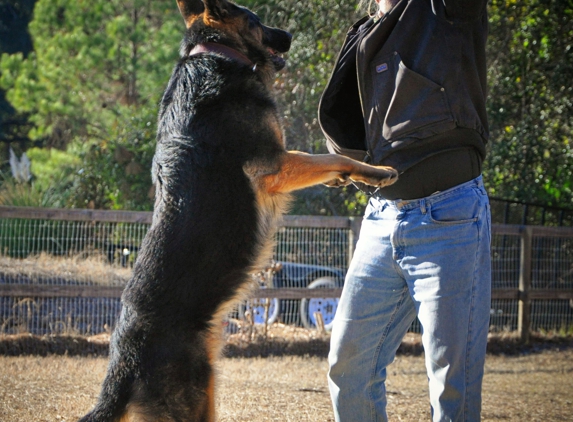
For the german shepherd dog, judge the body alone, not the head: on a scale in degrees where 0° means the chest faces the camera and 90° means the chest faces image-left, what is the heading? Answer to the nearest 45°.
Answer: approximately 270°

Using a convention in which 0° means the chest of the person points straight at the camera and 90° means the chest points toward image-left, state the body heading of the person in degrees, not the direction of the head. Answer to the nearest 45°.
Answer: approximately 45°

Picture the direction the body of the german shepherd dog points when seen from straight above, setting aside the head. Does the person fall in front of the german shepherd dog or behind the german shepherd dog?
in front
